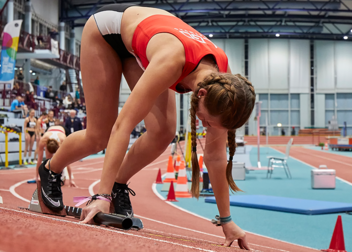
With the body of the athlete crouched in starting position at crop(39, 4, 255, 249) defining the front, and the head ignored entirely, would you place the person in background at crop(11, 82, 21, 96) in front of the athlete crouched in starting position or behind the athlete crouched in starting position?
behind

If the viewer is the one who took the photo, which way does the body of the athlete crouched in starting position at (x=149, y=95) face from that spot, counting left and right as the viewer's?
facing the viewer and to the right of the viewer

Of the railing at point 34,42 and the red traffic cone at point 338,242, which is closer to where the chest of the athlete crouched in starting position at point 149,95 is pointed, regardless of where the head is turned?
the red traffic cone

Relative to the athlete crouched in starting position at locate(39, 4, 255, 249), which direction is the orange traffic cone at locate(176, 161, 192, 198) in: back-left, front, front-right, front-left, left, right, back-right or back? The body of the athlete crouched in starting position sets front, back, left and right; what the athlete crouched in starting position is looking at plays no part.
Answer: back-left

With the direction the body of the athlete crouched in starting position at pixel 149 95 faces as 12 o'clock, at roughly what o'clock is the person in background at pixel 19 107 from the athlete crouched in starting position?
The person in background is roughly at 7 o'clock from the athlete crouched in starting position.

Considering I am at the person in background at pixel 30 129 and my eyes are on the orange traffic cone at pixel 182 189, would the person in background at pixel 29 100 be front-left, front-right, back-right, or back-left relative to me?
back-left

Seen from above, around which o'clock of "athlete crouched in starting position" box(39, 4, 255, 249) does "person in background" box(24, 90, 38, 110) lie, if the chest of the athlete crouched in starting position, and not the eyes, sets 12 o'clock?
The person in background is roughly at 7 o'clock from the athlete crouched in starting position.

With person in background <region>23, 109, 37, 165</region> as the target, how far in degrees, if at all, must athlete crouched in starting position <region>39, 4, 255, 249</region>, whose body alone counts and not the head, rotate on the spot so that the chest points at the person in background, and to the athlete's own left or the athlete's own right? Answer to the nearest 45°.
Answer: approximately 135° to the athlete's own left

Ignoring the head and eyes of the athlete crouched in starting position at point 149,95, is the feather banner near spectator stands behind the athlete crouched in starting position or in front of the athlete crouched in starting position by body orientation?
behind
